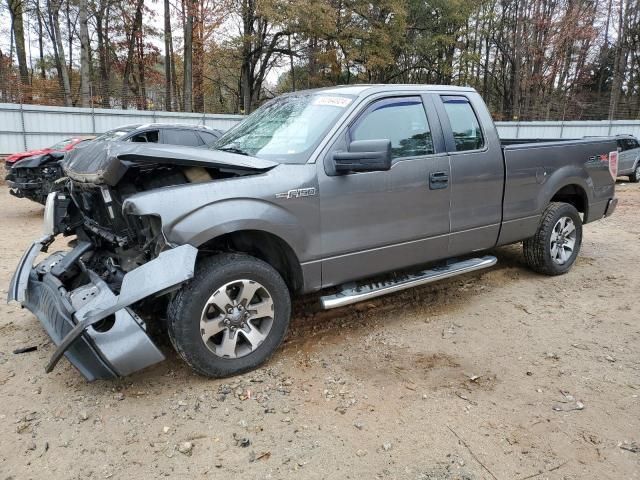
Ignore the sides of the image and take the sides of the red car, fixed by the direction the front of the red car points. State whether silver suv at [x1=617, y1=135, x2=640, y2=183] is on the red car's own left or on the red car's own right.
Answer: on the red car's own left

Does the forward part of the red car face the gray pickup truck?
no

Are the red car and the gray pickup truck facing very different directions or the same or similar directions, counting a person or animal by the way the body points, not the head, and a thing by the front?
same or similar directions

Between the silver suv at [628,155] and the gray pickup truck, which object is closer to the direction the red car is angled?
the gray pickup truck

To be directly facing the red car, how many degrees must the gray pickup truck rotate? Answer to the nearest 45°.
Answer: approximately 90° to its right

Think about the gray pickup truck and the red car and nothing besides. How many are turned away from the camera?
0

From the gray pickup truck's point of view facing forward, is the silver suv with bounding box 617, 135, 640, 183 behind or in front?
behind

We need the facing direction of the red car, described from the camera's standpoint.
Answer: facing the viewer and to the left of the viewer
